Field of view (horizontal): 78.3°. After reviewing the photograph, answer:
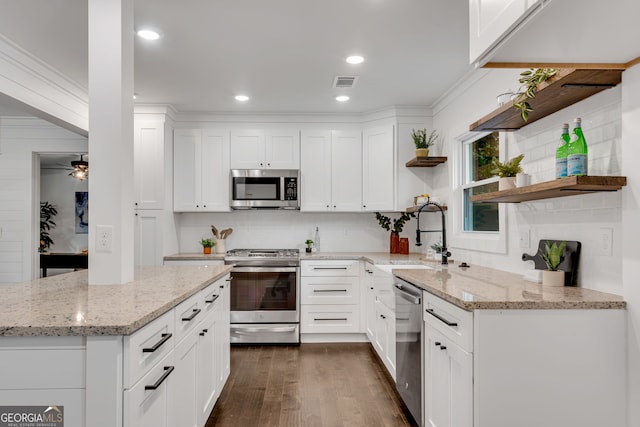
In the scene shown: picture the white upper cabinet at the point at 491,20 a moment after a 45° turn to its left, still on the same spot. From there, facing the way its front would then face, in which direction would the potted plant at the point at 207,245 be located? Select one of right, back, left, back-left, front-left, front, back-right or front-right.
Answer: right

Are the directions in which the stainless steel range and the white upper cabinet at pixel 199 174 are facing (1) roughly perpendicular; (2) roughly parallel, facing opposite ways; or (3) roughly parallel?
roughly parallel

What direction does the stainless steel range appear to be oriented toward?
toward the camera

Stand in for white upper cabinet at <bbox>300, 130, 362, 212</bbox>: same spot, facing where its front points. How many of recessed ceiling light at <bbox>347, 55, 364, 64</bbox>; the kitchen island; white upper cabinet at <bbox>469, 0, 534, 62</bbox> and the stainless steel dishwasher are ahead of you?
4

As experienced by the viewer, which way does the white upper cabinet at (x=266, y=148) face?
facing the viewer

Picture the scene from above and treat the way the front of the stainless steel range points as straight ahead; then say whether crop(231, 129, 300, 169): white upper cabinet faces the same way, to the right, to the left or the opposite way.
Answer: the same way

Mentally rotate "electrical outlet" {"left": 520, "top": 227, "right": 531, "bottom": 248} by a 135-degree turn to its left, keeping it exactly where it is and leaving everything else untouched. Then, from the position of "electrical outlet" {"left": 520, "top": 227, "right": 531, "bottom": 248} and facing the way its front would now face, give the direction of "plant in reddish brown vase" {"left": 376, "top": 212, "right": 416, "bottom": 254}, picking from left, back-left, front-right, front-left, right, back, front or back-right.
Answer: back-left

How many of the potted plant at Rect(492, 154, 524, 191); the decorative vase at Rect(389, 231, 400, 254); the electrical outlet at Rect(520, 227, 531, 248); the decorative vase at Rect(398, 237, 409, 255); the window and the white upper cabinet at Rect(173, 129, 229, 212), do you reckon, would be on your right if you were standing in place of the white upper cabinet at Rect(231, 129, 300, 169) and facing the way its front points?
1

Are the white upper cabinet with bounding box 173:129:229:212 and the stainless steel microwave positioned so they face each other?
no

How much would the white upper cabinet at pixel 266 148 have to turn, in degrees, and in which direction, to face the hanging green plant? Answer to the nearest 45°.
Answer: approximately 45° to its left

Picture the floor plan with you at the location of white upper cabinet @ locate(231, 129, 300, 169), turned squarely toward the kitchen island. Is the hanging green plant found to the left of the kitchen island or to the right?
left

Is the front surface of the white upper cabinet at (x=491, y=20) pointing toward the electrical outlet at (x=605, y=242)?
no

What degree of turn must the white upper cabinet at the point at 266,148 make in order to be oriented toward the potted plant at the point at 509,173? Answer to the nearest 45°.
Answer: approximately 45° to its left

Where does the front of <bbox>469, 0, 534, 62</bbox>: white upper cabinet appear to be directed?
to the viewer's left

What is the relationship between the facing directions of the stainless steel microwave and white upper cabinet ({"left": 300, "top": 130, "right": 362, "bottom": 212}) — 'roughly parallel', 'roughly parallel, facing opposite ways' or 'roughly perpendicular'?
roughly parallel

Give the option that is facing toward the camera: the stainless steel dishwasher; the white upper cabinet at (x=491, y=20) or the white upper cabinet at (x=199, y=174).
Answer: the white upper cabinet at (x=199, y=174)

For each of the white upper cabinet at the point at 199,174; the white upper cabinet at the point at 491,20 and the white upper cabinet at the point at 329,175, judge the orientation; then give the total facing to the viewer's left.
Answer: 1

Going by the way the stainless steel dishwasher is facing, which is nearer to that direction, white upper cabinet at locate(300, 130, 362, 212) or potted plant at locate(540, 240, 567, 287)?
the white upper cabinet

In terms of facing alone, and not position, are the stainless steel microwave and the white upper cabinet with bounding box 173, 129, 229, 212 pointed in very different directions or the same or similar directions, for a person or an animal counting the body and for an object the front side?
same or similar directions

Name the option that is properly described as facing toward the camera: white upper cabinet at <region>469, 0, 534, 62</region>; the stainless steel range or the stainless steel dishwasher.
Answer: the stainless steel range

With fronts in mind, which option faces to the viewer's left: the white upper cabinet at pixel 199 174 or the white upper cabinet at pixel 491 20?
the white upper cabinet at pixel 491 20

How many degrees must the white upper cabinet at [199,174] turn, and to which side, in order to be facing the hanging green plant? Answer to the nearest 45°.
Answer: approximately 45° to its left

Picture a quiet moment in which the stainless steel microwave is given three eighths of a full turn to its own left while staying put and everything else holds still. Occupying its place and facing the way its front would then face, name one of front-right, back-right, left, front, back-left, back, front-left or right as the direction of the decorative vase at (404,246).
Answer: front-right

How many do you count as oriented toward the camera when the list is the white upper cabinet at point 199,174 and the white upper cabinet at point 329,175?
2
